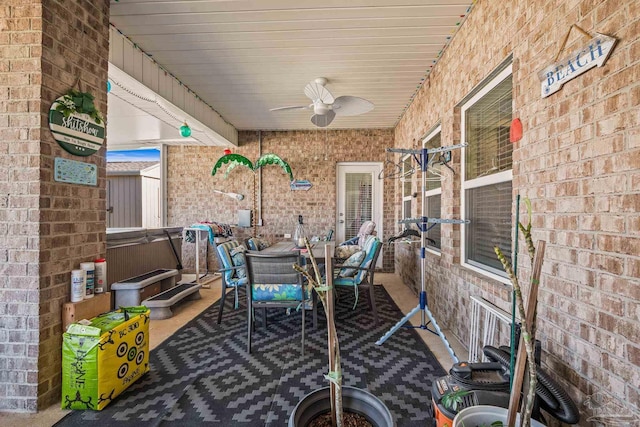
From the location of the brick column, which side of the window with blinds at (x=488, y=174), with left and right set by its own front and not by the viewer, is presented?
front

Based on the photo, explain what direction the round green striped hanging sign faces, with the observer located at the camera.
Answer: facing the viewer and to the right of the viewer

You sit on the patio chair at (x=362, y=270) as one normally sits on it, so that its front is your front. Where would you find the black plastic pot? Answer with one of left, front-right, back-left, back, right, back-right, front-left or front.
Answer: left

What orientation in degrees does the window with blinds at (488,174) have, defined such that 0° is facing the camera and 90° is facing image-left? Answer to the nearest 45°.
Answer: approximately 45°

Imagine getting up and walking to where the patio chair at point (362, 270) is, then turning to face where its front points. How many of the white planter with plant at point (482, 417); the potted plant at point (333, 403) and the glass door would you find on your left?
2

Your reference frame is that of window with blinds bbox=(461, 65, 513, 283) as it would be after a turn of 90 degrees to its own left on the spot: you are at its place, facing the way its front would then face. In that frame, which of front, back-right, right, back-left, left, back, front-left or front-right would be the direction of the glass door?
back

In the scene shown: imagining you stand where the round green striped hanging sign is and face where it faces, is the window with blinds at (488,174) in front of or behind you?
in front

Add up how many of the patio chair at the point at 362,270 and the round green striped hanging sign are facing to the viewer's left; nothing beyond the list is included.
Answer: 1

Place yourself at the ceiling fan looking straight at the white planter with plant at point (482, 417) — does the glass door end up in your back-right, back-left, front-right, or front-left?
back-left

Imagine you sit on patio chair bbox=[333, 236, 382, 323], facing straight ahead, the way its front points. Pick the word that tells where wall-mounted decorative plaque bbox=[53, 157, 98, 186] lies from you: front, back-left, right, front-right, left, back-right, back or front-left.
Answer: front-left

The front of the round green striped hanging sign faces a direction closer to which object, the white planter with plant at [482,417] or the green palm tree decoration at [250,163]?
the white planter with plant

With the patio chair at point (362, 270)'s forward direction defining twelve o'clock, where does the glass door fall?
The glass door is roughly at 3 o'clock from the patio chair.

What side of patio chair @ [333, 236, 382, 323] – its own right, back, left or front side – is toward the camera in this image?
left
